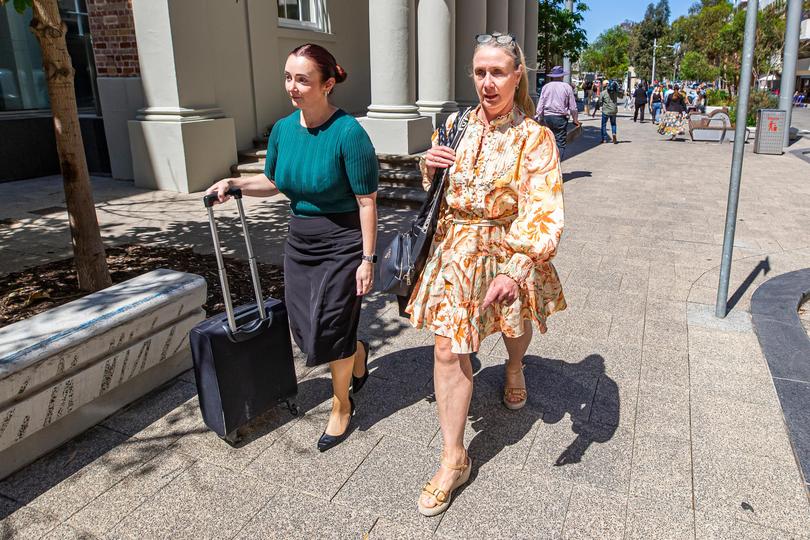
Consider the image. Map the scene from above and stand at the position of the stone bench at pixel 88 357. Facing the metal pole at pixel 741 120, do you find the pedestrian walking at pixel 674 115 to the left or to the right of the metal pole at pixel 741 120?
left

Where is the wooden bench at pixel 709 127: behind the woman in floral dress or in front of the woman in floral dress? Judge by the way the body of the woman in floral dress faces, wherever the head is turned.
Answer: behind

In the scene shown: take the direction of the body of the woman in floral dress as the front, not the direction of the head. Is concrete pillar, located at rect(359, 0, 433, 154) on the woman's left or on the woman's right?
on the woman's right

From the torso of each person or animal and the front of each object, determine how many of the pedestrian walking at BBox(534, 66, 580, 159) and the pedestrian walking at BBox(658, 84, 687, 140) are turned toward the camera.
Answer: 0

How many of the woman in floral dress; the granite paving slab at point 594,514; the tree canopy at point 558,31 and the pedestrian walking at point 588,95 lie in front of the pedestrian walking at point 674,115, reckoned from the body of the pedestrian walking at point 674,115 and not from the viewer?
2

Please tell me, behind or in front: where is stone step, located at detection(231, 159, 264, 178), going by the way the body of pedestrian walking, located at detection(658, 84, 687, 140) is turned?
behind

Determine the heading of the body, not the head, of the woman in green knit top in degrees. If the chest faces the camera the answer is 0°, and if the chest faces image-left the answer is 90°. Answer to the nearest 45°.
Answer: approximately 45°

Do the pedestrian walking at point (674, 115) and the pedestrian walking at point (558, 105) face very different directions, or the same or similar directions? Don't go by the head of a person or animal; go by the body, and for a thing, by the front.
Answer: same or similar directions
